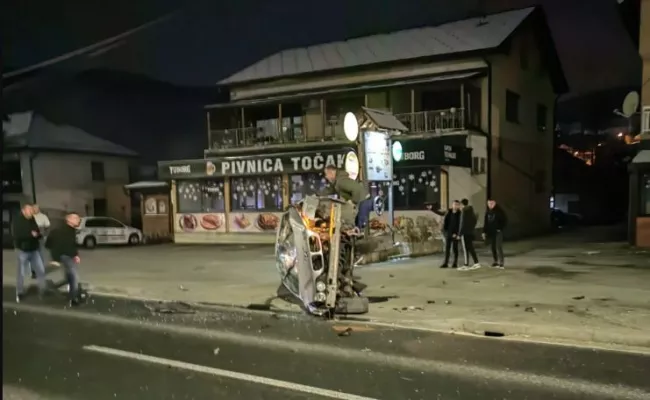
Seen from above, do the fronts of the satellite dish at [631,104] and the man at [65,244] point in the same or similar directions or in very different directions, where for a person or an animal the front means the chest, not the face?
very different directions

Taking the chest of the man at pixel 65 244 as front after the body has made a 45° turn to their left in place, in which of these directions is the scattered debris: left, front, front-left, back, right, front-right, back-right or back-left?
right

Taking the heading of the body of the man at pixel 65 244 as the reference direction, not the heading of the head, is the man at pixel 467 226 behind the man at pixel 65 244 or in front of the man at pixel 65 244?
in front

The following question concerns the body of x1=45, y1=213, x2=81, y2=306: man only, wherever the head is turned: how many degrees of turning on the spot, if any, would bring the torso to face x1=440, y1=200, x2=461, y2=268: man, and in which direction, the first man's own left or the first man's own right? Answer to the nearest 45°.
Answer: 0° — they already face them

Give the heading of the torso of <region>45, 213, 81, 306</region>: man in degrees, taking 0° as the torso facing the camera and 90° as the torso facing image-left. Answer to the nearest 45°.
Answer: approximately 270°

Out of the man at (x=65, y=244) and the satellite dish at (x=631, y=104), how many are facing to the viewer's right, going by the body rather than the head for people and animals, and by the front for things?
1

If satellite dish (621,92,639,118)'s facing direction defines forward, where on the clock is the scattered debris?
The scattered debris is roughly at 11 o'clock from the satellite dish.

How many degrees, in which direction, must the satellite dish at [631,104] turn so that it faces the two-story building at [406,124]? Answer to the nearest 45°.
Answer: approximately 45° to its right

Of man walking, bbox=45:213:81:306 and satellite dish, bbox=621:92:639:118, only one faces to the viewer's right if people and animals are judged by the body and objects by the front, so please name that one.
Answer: the man walking

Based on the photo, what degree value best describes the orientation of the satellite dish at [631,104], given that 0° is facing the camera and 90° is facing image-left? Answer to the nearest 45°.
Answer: approximately 45°
